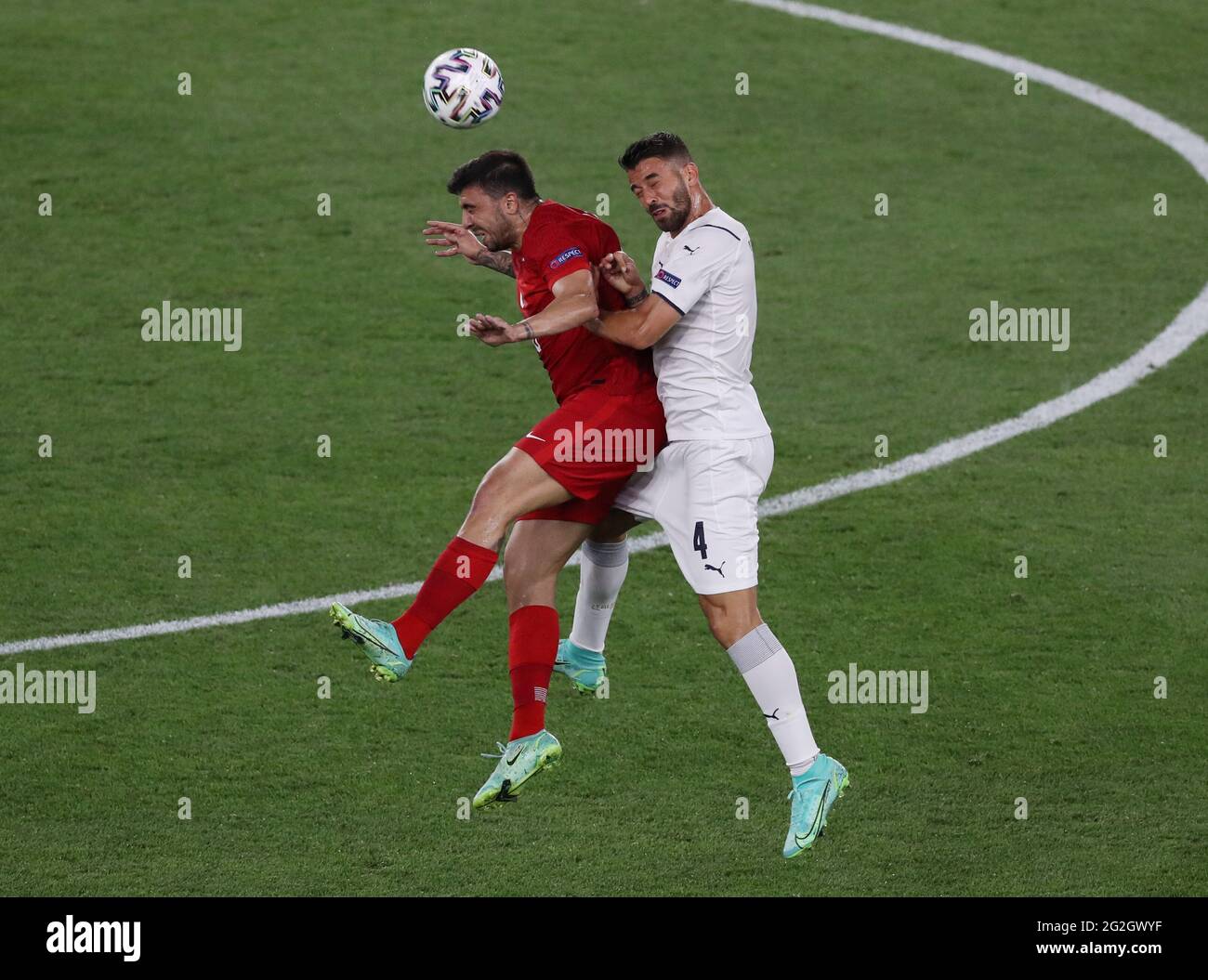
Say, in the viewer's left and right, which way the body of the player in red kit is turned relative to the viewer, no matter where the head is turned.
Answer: facing to the left of the viewer

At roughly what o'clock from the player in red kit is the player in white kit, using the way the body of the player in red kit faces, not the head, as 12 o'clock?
The player in white kit is roughly at 6 o'clock from the player in red kit.
